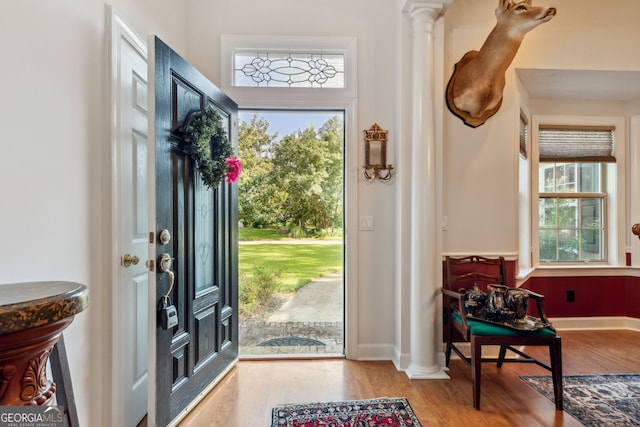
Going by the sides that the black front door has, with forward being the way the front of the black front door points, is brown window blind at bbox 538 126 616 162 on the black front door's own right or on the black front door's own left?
on the black front door's own left

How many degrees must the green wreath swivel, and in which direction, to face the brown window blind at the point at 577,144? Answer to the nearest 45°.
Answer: approximately 45° to its left

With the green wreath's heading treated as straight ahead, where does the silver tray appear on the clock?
The silver tray is roughly at 11 o'clock from the green wreath.

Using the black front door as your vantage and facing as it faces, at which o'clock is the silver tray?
The silver tray is roughly at 11 o'clock from the black front door.

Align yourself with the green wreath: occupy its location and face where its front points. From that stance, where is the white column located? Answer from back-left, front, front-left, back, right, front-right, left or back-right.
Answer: front-left

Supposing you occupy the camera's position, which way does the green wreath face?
facing the viewer and to the right of the viewer

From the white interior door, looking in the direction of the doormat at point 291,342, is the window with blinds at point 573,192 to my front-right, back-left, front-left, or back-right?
front-right

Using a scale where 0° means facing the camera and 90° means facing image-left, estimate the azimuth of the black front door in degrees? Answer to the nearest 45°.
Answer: approximately 315°

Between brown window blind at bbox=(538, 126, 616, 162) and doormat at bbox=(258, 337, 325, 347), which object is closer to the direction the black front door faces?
the brown window blind

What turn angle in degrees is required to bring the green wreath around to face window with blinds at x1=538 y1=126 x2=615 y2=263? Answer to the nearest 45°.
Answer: approximately 45° to its left

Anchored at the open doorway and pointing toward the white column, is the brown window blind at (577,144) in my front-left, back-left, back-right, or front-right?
front-left

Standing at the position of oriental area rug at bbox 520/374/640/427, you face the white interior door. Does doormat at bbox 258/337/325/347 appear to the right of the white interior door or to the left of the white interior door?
right

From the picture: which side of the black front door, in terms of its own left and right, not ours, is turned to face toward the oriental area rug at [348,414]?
front
